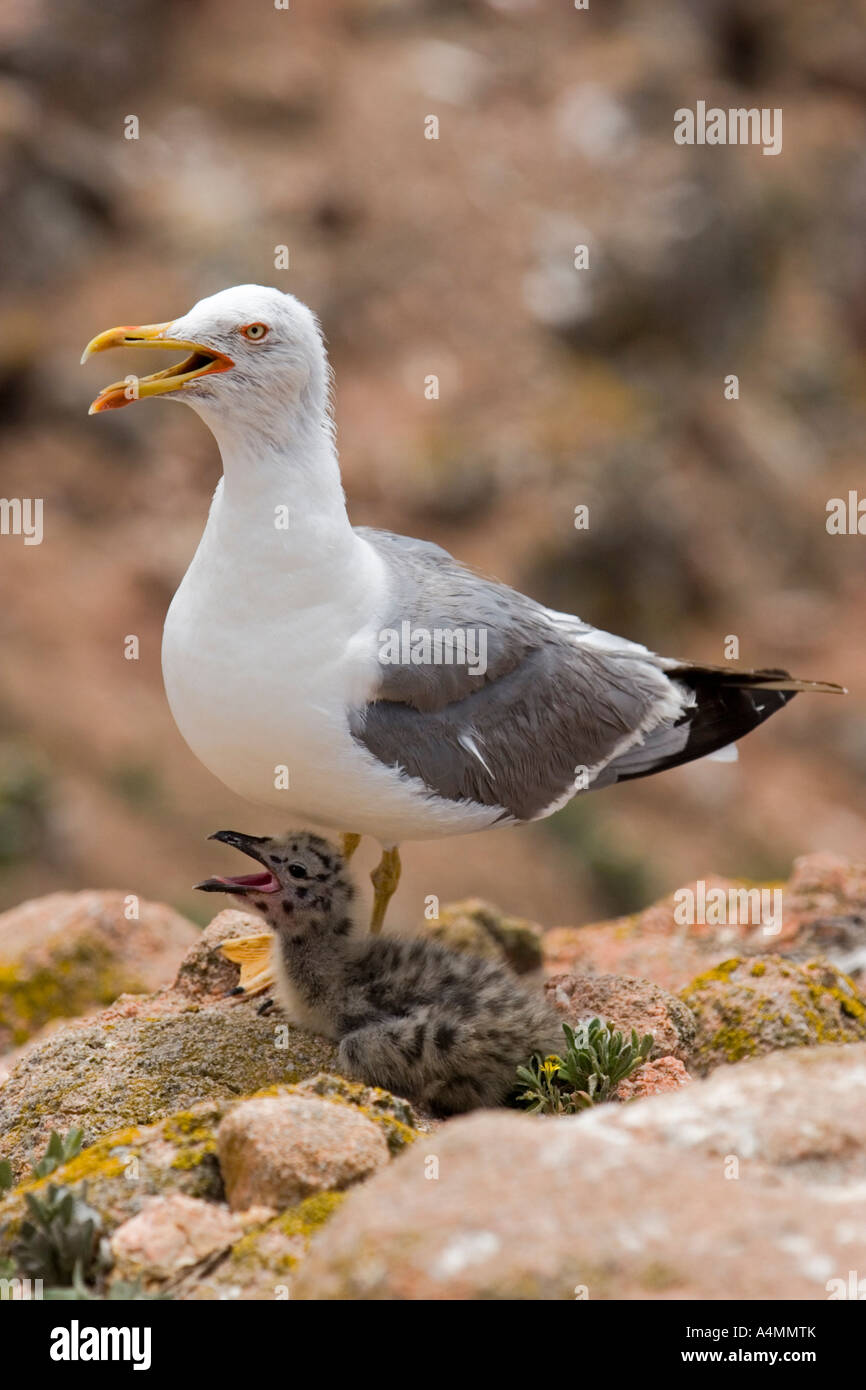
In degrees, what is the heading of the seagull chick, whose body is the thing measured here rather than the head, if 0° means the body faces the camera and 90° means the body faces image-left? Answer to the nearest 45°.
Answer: approximately 90°

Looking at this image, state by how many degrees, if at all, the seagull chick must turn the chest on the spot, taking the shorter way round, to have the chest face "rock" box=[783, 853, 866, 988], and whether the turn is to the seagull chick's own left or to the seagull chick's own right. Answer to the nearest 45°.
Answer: approximately 135° to the seagull chick's own right

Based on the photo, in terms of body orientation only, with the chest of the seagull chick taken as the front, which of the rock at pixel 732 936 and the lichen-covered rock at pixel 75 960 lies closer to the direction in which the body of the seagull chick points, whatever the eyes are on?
the lichen-covered rock

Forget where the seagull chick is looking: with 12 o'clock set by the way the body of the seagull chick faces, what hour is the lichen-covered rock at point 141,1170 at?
The lichen-covered rock is roughly at 10 o'clock from the seagull chick.

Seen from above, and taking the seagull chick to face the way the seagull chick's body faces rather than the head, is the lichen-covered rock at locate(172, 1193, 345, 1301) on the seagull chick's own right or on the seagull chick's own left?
on the seagull chick's own left

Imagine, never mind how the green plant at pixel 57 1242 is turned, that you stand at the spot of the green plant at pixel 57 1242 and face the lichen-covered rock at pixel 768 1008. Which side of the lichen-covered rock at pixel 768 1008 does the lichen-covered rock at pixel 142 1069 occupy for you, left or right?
left

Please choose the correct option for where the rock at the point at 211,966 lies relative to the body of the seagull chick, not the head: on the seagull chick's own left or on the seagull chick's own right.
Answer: on the seagull chick's own right

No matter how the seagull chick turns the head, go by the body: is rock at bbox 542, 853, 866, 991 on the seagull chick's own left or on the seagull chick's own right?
on the seagull chick's own right

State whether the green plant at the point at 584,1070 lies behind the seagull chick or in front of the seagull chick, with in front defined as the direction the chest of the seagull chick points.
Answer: behind
